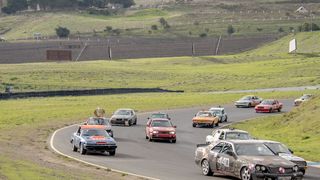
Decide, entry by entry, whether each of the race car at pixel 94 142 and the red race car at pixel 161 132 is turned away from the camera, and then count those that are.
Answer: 0

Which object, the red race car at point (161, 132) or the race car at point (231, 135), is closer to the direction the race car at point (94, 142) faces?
the race car

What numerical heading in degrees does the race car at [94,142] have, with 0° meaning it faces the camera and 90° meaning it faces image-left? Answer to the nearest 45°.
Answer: approximately 315°

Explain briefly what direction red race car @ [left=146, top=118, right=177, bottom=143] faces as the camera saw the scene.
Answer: facing the viewer

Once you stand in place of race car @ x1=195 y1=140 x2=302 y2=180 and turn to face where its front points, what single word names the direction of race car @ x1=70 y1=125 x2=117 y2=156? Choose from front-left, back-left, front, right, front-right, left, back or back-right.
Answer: back

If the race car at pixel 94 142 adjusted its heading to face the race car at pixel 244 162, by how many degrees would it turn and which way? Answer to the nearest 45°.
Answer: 0° — it already faces it

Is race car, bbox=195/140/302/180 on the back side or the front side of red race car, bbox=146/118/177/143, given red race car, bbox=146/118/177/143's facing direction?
on the front side
